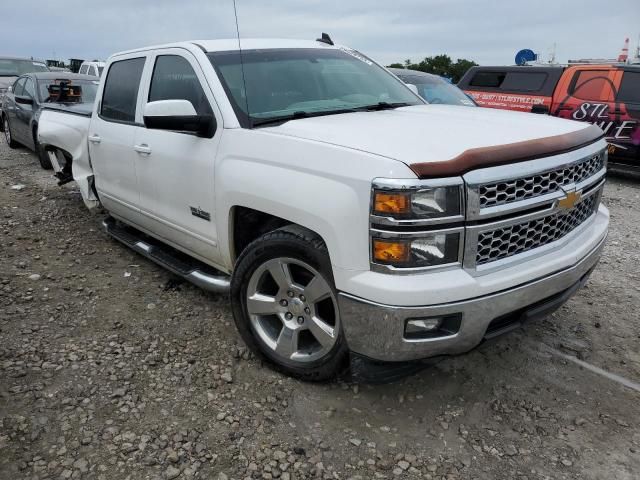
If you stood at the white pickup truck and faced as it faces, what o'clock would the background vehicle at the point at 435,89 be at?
The background vehicle is roughly at 8 o'clock from the white pickup truck.

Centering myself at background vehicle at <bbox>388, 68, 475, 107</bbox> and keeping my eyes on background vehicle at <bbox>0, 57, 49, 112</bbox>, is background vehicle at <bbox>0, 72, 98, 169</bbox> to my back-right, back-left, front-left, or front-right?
front-left

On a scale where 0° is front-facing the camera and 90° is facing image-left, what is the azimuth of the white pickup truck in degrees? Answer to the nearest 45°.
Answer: approximately 315°

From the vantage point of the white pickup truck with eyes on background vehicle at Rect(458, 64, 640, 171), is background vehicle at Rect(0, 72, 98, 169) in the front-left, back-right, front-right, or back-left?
front-left

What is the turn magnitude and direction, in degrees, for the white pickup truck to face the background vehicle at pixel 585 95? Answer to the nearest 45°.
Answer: approximately 90° to its left

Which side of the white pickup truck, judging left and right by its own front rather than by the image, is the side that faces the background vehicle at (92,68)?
back

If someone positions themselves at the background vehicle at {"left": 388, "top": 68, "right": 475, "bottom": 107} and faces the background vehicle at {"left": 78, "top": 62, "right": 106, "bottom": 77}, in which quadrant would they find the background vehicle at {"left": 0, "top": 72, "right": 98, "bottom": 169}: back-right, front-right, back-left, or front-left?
front-left

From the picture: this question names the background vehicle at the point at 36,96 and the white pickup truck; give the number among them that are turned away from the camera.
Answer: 0

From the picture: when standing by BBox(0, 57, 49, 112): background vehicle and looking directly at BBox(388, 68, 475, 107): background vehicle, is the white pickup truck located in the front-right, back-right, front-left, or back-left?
front-right

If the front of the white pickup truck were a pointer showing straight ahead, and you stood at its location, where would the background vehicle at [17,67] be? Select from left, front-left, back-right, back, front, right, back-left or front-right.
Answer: back
